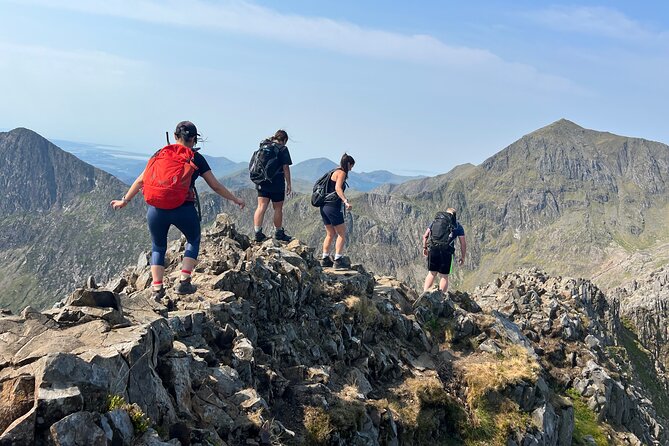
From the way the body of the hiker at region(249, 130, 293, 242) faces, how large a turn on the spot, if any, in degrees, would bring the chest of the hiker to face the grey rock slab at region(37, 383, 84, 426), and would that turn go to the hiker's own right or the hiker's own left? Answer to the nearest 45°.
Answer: approximately 135° to the hiker's own right

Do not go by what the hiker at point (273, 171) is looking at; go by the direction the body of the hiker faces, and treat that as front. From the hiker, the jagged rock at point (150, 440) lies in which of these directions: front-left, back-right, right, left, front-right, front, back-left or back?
back-right

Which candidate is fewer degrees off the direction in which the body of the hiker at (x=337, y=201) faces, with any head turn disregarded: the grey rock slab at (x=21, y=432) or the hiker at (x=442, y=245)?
the hiker

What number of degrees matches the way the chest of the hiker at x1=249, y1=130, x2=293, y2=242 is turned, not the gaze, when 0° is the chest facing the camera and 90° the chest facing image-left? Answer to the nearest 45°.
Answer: approximately 225°

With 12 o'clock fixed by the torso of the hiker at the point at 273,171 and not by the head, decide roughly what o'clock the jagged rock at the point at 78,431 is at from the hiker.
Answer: The jagged rock is roughly at 5 o'clock from the hiker.

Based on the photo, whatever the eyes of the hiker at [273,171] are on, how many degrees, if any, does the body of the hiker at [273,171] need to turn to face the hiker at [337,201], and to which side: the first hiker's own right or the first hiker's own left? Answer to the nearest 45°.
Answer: approximately 45° to the first hiker's own right
